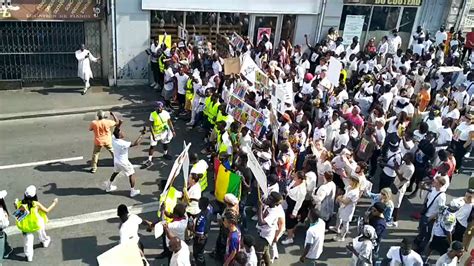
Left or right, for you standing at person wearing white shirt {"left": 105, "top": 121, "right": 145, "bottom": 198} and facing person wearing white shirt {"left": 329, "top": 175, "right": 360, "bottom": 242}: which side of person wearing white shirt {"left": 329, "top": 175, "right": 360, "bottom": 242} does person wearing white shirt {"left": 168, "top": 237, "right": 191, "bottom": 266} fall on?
right

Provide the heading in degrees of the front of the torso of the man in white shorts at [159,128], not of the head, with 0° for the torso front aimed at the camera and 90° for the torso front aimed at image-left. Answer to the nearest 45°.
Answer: approximately 0°

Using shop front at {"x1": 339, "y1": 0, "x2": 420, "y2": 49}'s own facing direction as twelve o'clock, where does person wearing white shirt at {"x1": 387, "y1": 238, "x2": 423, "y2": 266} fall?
The person wearing white shirt is roughly at 12 o'clock from the shop front.
